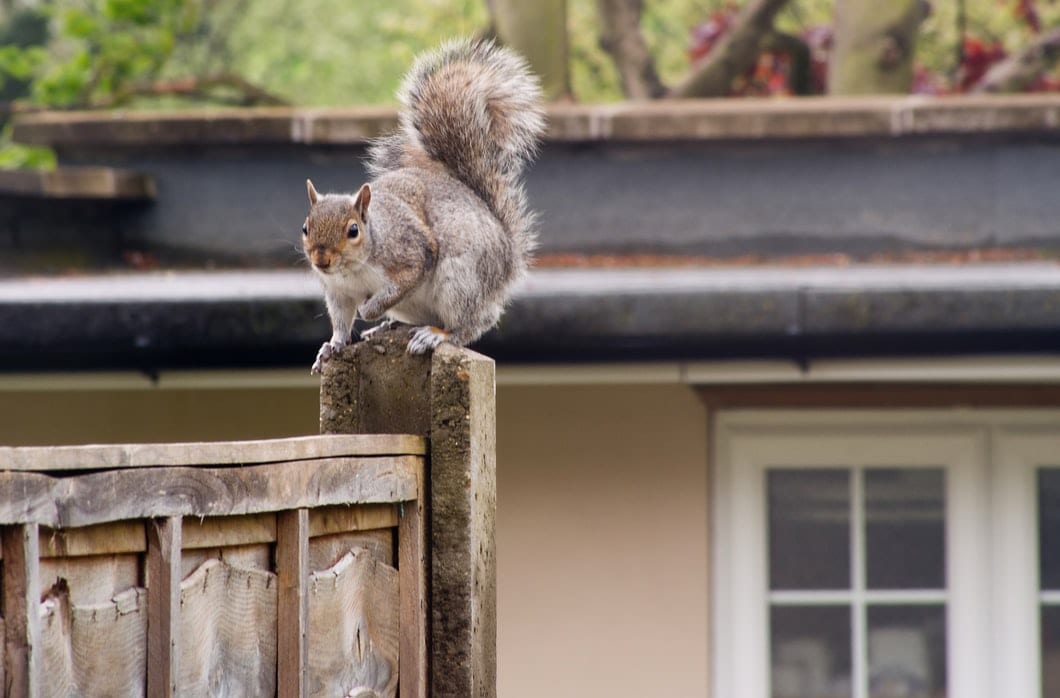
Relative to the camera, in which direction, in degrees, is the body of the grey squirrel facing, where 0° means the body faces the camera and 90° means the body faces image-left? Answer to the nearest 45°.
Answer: approximately 45°

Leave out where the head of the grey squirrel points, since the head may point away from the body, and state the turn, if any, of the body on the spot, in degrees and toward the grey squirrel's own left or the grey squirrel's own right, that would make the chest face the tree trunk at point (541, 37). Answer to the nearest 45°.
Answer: approximately 135° to the grey squirrel's own right

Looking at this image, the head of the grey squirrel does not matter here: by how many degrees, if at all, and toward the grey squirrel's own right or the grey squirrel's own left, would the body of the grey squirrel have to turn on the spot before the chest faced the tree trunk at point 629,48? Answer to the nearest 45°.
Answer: approximately 135° to the grey squirrel's own right
